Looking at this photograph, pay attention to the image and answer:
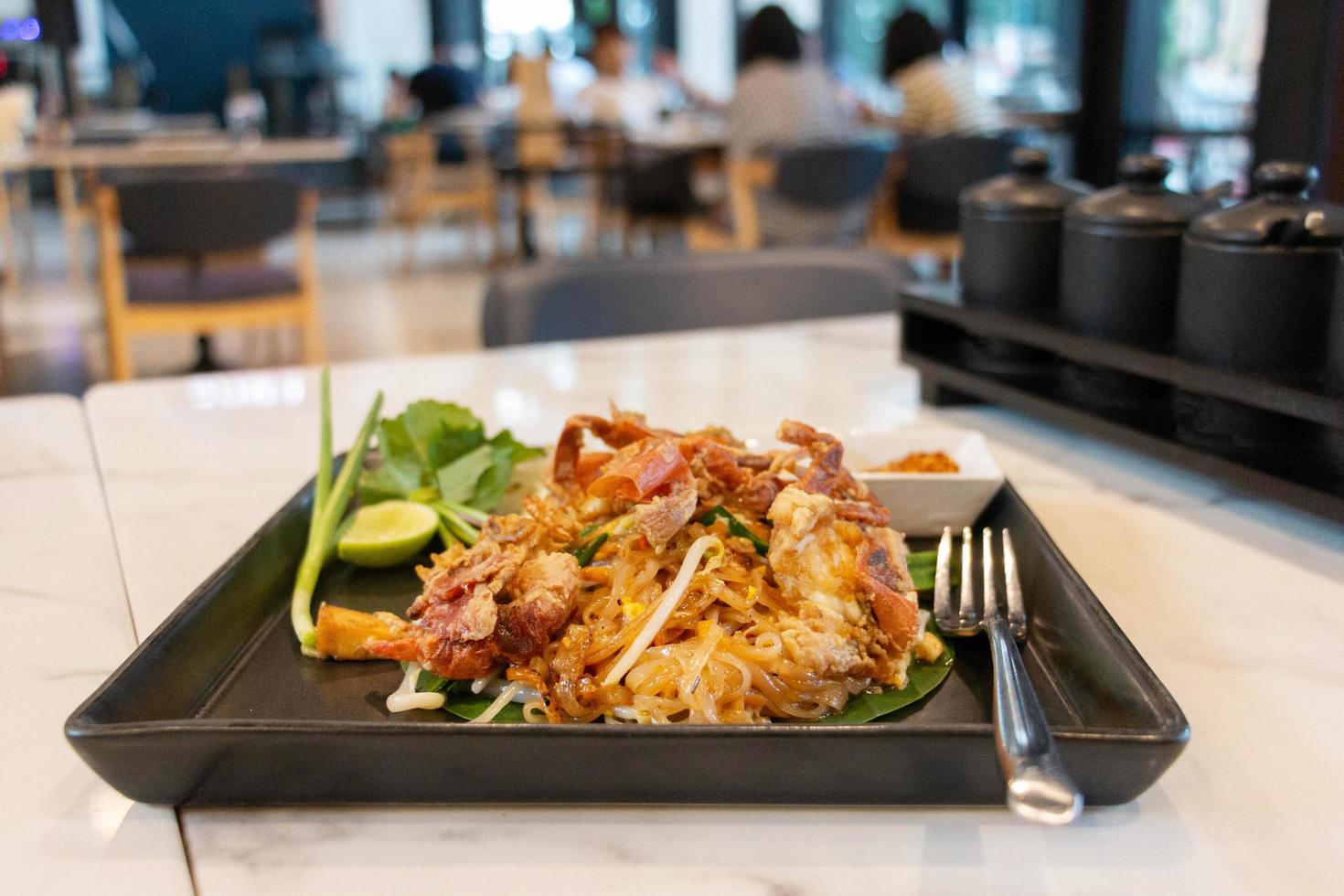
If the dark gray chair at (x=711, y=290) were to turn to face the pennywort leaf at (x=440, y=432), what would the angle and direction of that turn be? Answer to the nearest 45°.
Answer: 0° — it already faces it

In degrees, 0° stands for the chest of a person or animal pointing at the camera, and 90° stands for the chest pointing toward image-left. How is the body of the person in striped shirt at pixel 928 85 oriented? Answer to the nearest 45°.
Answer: approximately 135°

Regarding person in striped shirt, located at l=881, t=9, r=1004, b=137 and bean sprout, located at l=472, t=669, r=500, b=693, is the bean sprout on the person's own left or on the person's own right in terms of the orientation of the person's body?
on the person's own left

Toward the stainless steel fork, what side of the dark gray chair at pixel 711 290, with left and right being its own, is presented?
front

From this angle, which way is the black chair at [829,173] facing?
away from the camera

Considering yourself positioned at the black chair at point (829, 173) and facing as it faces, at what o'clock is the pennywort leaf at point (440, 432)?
The pennywort leaf is roughly at 6 o'clock from the black chair.

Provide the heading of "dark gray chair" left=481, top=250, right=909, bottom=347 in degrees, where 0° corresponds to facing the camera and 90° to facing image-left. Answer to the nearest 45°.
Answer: approximately 0°

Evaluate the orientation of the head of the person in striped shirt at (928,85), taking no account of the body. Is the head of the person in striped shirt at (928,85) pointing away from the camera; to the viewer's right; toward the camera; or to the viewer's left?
away from the camera

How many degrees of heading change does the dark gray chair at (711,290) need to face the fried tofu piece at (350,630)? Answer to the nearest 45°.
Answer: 0° — it already faces it

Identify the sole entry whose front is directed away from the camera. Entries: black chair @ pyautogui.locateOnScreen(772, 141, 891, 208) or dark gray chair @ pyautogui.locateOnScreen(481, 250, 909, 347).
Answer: black chair @ pyautogui.locateOnScreen(772, 141, 891, 208)

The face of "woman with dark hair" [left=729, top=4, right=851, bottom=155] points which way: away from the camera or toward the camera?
away from the camera

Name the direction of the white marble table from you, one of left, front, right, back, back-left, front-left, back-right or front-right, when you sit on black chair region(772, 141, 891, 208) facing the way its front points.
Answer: back
